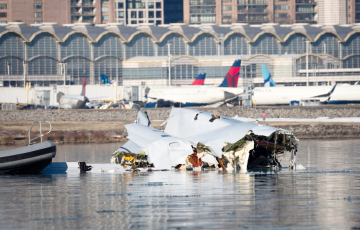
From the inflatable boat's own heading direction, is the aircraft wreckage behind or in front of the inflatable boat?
in front

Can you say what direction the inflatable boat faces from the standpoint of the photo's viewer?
facing to the right of the viewer
